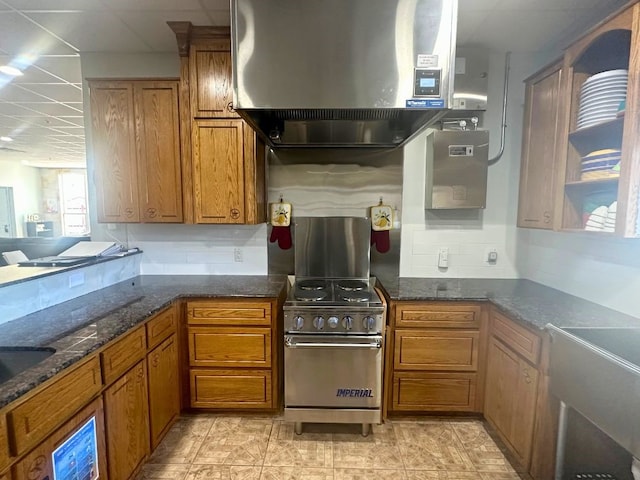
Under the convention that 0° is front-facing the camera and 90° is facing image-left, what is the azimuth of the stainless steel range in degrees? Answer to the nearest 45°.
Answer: approximately 0°

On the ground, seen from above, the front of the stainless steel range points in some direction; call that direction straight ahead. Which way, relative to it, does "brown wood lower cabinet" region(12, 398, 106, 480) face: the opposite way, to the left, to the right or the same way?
to the left

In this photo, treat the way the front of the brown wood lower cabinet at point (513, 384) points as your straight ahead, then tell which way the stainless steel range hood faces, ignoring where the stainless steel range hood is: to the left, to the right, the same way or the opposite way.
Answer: to the left

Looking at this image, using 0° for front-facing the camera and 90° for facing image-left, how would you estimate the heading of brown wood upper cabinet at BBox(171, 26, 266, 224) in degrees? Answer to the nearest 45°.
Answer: approximately 0°

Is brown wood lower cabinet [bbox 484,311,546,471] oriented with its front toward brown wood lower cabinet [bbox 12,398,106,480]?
yes
